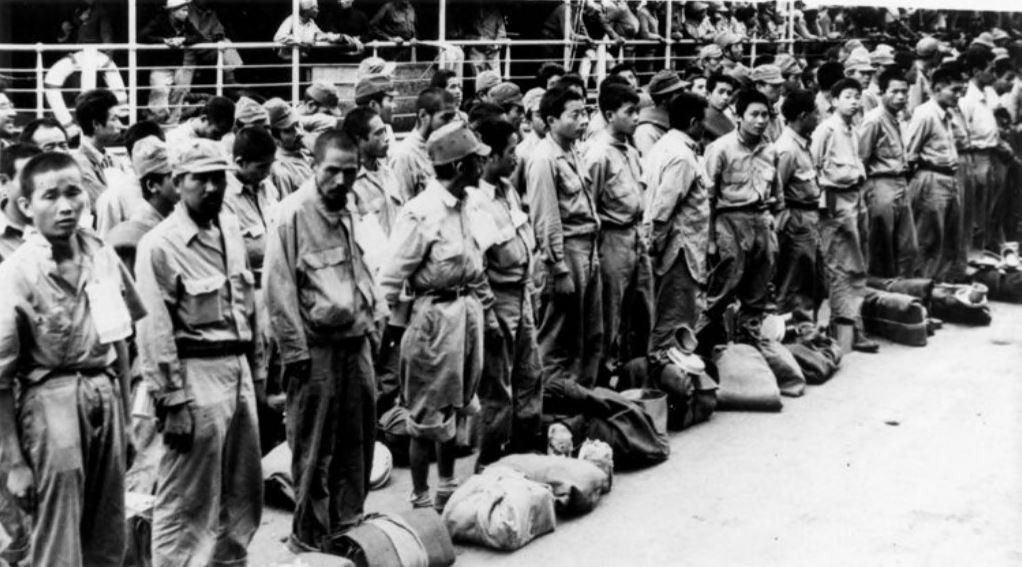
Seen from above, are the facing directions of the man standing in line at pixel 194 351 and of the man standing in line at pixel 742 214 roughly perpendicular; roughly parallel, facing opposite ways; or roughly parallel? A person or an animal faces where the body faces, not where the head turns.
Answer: roughly parallel

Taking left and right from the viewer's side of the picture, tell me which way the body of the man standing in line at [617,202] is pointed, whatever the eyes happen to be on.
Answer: facing the viewer and to the right of the viewer

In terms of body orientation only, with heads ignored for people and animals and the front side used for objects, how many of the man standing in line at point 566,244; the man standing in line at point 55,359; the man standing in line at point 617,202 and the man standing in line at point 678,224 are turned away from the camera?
0

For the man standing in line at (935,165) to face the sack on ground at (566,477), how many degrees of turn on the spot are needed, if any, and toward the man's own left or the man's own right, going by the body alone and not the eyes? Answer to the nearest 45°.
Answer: approximately 45° to the man's own right

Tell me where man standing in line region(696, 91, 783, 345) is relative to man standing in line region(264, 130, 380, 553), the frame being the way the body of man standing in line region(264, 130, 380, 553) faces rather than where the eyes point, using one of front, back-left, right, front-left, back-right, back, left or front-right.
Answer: left

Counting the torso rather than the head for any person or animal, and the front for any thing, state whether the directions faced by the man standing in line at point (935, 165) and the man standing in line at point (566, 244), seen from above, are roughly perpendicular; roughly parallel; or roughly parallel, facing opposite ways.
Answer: roughly parallel

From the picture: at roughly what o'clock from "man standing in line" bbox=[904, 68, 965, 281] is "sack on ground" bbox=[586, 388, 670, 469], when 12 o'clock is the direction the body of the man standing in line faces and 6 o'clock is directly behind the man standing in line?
The sack on ground is roughly at 2 o'clock from the man standing in line.

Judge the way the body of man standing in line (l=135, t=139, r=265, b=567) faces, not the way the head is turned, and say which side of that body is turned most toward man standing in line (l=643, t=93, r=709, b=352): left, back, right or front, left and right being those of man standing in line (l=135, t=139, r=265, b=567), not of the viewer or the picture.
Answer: left

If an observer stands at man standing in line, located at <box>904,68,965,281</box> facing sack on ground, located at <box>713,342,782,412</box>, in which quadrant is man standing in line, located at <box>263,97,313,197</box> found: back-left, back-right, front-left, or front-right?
front-right

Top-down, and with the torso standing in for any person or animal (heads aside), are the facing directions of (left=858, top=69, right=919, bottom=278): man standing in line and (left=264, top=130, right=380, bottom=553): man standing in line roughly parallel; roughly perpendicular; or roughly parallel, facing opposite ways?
roughly parallel

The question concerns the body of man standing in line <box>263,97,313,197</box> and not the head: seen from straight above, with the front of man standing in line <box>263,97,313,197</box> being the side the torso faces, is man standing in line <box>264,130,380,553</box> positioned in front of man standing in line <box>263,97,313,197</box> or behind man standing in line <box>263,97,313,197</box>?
in front

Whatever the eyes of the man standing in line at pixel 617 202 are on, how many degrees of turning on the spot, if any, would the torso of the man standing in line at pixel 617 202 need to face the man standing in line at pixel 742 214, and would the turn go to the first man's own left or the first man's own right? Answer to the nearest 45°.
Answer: approximately 90° to the first man's own left

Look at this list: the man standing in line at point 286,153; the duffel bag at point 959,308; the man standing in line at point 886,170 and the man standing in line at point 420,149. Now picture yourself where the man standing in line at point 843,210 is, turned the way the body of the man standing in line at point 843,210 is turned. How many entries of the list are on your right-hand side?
2

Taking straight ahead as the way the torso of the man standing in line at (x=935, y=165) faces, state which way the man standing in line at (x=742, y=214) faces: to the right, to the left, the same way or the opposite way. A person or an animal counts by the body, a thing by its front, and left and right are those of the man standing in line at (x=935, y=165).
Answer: the same way
